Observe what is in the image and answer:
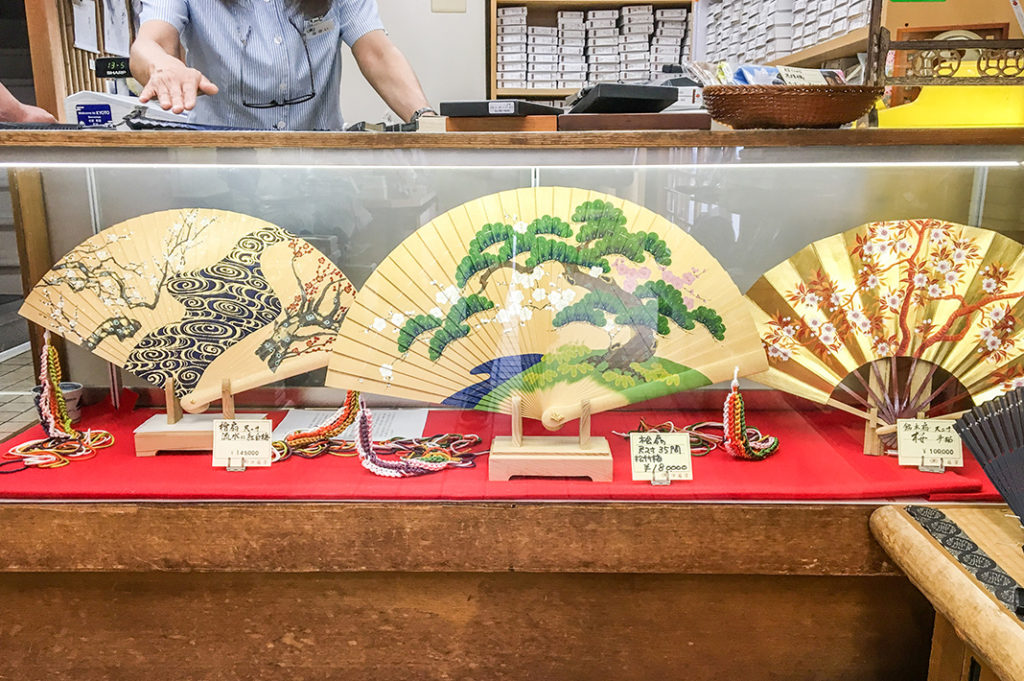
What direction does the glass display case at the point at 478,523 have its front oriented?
toward the camera

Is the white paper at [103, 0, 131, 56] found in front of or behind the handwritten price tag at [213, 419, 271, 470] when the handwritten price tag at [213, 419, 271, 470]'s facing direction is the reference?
behind

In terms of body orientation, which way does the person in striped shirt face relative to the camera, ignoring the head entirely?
toward the camera

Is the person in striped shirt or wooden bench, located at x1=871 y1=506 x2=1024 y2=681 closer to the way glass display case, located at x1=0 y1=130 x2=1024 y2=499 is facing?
the wooden bench
